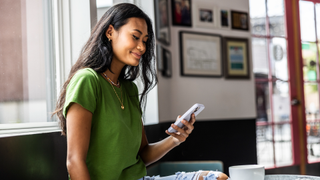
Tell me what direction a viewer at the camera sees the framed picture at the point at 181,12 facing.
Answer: facing the viewer

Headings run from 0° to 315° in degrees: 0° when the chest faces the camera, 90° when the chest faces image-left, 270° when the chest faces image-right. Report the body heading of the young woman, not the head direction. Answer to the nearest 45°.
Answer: approximately 315°

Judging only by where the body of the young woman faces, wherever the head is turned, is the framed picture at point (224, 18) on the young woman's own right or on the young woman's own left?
on the young woman's own left

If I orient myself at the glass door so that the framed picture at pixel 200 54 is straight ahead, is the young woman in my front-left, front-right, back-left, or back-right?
front-left

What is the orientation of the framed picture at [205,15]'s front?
toward the camera

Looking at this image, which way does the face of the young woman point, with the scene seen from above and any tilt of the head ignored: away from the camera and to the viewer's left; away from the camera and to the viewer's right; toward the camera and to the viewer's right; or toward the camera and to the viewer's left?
toward the camera and to the viewer's right

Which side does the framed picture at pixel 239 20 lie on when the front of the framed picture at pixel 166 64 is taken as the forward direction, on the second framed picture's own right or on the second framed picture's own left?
on the second framed picture's own left

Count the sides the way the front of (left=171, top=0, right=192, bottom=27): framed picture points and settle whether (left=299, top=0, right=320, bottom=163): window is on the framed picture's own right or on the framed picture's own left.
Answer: on the framed picture's own left

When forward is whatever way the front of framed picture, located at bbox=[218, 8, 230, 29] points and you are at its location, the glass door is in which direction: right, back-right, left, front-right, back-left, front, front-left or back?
back-left

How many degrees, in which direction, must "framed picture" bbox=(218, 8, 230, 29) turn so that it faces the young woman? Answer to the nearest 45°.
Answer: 0° — it already faces them

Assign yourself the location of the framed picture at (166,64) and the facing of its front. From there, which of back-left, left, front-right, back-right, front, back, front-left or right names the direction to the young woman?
front-right
